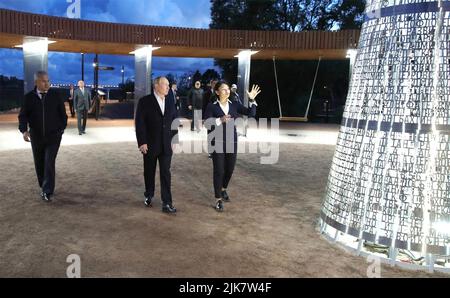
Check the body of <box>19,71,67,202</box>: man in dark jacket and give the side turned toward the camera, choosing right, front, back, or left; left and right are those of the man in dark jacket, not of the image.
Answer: front

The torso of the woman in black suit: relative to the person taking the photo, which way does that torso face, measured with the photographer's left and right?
facing the viewer

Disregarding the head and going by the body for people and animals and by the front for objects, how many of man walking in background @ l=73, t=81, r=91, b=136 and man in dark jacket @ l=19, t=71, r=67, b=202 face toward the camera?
2

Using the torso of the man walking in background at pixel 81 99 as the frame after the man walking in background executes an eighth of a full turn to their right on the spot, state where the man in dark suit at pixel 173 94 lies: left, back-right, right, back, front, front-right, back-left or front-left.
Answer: left

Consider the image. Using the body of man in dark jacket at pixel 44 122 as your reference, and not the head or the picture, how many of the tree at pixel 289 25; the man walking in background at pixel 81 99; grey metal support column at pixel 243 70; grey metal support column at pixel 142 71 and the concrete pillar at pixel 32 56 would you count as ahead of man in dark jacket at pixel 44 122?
0

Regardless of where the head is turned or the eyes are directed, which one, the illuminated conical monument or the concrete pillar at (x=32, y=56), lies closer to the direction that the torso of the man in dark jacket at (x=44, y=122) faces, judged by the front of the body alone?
the illuminated conical monument

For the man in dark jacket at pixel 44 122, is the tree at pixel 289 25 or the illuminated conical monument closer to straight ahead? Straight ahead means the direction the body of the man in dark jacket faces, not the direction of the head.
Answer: the illuminated conical monument

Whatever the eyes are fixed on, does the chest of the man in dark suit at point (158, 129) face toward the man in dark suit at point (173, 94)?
no

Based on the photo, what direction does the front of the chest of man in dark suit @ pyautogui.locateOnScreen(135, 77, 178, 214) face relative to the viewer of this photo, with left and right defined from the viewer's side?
facing the viewer and to the right of the viewer

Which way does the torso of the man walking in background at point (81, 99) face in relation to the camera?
toward the camera

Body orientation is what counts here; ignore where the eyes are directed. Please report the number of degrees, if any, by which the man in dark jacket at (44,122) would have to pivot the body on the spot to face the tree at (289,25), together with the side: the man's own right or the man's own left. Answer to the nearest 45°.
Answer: approximately 135° to the man's own left

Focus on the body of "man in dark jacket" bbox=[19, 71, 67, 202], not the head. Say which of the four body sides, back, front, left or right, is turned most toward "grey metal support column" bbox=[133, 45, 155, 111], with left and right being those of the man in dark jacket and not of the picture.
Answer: back

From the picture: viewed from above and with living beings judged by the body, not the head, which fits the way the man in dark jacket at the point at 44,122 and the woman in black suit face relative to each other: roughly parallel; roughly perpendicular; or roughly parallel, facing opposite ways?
roughly parallel

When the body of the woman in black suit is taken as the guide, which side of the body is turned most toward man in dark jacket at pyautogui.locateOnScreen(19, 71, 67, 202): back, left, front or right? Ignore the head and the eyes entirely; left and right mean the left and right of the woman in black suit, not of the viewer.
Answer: right

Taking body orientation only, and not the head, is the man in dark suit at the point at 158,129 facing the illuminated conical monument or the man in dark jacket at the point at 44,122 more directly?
the illuminated conical monument

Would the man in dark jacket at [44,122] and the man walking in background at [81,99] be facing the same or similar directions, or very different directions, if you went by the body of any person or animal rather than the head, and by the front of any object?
same or similar directions

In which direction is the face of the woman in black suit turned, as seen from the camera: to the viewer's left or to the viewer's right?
to the viewer's right
